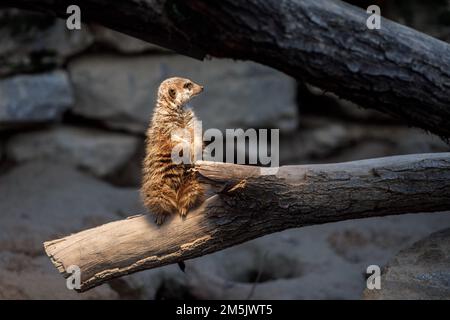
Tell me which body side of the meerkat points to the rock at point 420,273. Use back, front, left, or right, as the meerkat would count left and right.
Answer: front

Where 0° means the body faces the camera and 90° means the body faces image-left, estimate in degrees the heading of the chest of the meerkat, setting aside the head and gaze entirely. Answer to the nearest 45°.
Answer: approximately 270°
